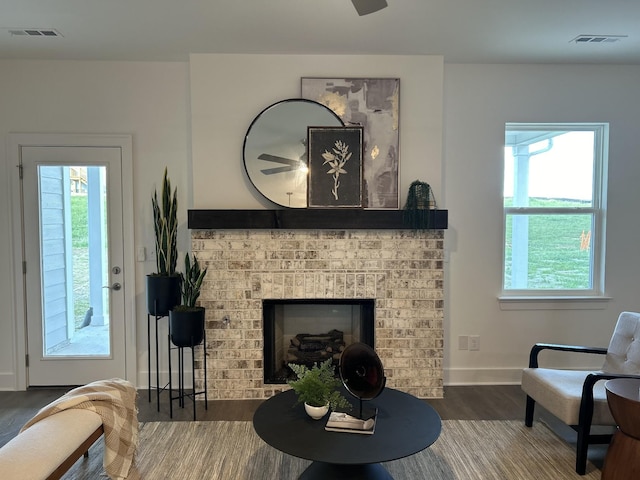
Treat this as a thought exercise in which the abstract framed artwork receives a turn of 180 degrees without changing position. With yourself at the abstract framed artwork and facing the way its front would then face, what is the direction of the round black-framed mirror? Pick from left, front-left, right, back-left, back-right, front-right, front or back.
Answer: left

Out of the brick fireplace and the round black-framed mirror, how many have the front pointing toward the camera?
2

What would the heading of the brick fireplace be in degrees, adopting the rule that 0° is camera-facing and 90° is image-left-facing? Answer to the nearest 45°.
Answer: approximately 0°

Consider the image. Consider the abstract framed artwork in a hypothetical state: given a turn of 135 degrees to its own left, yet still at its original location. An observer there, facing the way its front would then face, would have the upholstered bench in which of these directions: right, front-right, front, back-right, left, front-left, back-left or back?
back

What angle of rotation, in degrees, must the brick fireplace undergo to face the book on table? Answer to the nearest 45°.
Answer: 0° — it already faces it
